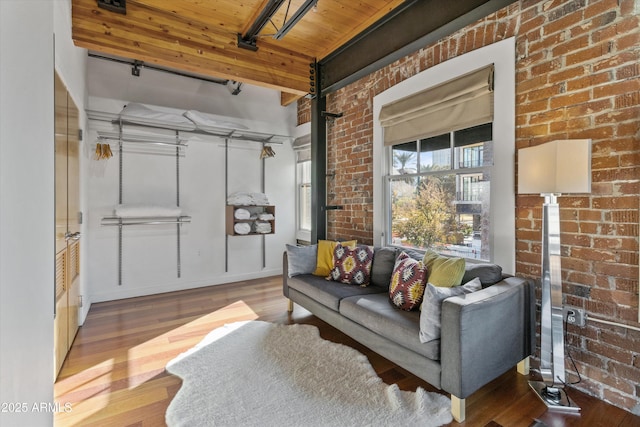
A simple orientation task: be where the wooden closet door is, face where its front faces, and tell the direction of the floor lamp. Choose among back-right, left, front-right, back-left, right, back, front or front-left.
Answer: front-right

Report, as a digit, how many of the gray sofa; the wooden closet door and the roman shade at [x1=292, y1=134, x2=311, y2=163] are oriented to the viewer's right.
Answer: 1

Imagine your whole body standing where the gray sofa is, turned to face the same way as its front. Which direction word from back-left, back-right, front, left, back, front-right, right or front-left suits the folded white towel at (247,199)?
right

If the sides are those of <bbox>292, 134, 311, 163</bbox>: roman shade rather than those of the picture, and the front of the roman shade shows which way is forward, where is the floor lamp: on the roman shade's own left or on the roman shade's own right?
on the roman shade's own left

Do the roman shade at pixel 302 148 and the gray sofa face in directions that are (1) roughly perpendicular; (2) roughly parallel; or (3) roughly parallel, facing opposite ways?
roughly parallel

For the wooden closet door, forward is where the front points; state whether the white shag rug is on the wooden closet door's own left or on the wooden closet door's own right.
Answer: on the wooden closet door's own right

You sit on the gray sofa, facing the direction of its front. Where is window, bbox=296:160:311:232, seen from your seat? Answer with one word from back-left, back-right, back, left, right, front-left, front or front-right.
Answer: right

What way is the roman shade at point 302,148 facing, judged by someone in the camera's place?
facing the viewer and to the left of the viewer

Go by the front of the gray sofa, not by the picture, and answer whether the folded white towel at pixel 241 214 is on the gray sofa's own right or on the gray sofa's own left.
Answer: on the gray sofa's own right

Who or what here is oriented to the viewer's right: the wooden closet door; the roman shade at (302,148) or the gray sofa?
the wooden closet door

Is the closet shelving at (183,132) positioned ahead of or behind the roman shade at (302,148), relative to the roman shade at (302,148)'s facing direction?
ahead

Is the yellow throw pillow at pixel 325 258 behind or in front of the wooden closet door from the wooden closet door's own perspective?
in front

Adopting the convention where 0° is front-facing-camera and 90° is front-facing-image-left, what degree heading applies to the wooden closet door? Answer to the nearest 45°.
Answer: approximately 270°

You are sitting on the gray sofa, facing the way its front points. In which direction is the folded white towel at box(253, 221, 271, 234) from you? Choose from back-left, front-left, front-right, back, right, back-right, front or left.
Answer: right
